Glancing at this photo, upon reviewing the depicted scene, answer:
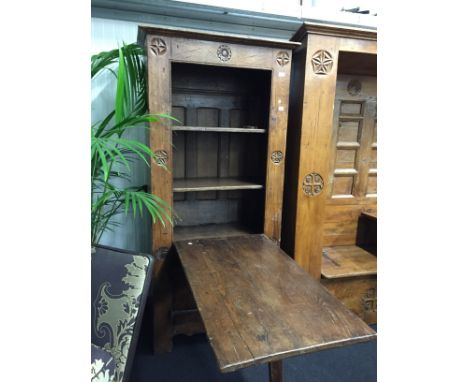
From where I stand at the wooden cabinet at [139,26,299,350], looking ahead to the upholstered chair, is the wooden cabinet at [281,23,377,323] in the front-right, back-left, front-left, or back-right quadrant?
back-left

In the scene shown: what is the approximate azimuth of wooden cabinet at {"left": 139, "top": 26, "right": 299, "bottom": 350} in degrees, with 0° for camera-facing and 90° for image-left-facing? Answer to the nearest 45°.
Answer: approximately 315°
